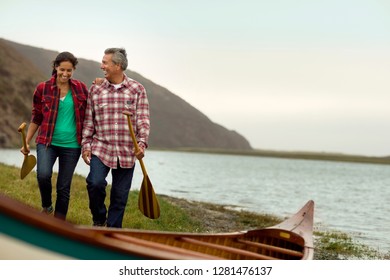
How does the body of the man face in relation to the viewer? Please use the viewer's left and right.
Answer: facing the viewer

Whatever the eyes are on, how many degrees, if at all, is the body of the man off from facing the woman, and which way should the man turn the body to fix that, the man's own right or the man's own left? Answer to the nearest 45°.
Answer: approximately 90° to the man's own right

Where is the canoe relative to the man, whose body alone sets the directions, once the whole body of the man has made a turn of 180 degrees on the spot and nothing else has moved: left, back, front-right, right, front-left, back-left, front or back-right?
back
